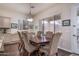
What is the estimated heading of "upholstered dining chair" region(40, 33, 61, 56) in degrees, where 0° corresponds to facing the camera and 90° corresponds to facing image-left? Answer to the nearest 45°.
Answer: approximately 90°
